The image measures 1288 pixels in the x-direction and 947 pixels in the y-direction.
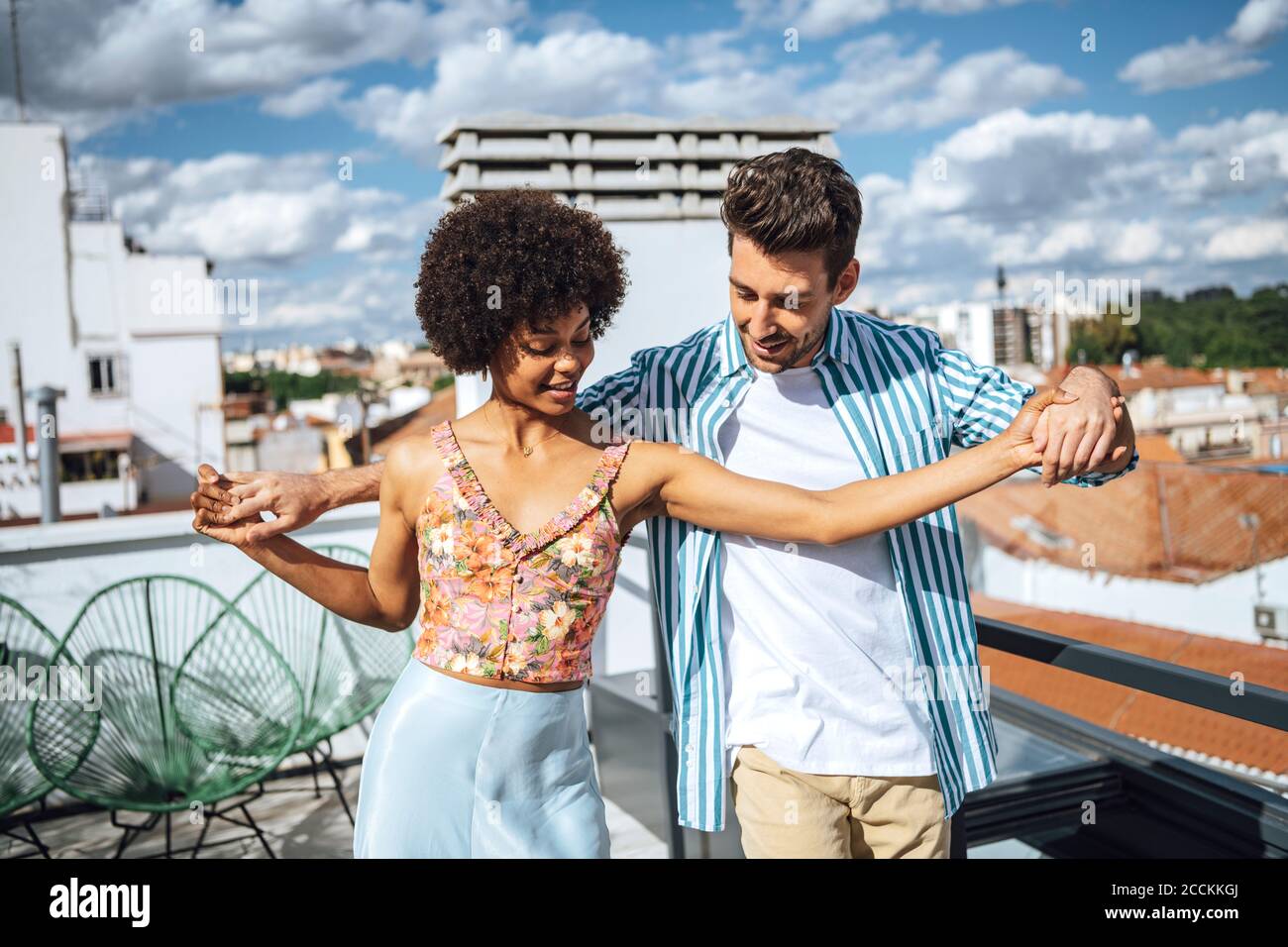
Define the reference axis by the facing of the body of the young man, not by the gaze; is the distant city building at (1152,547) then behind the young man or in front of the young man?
behind

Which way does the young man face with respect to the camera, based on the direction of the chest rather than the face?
toward the camera

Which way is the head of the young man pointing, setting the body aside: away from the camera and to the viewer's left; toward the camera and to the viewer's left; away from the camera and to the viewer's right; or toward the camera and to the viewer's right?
toward the camera and to the viewer's left

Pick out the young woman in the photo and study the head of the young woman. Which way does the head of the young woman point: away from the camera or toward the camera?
toward the camera

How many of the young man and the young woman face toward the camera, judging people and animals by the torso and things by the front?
2

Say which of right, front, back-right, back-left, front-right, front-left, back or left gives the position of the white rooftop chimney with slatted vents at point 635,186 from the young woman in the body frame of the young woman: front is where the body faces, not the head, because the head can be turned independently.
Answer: back

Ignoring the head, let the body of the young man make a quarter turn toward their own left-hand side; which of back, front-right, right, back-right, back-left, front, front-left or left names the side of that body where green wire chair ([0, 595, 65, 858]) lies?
back-left

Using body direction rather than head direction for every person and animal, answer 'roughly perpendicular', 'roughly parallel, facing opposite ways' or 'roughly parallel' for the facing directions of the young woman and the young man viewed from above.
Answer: roughly parallel

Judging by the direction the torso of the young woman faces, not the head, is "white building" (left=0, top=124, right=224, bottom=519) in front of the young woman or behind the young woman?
behind

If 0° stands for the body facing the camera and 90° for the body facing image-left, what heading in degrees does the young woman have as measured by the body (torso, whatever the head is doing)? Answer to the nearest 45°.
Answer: approximately 0°
